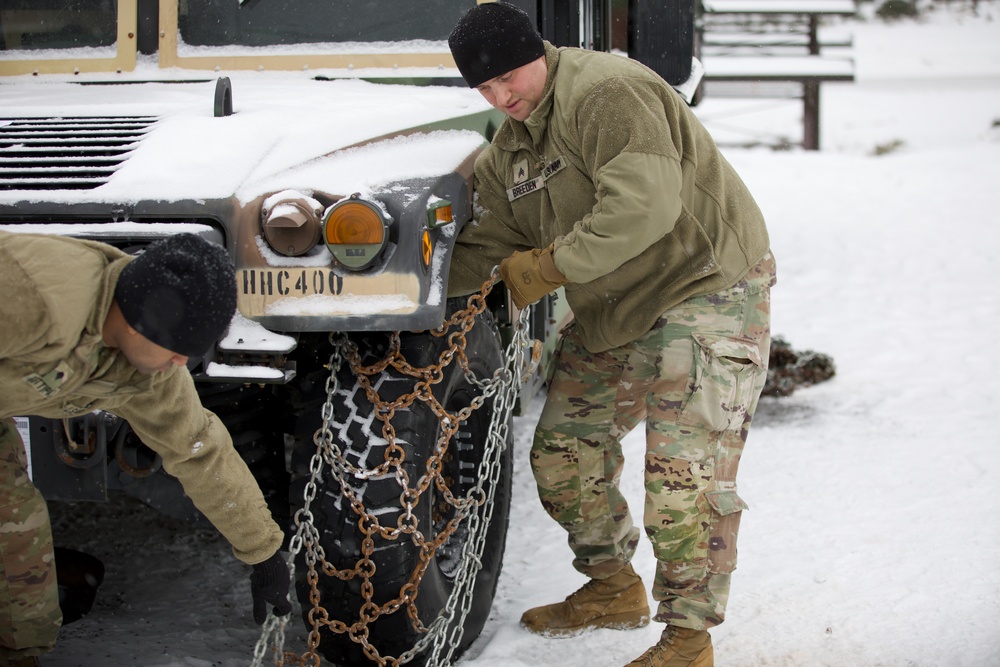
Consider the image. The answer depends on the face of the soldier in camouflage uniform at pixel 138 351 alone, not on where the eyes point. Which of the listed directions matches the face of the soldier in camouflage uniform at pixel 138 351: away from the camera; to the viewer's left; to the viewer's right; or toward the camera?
to the viewer's right

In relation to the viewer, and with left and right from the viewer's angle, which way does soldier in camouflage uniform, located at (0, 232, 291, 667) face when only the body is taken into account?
facing the viewer and to the right of the viewer

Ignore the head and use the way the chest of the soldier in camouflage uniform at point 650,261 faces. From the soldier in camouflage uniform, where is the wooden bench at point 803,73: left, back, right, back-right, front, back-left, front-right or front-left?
back-right

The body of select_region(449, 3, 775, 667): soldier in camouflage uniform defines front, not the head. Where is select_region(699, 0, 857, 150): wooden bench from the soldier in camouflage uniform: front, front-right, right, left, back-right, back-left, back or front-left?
back-right

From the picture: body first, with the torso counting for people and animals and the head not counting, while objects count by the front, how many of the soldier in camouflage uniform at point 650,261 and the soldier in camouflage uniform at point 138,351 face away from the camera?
0

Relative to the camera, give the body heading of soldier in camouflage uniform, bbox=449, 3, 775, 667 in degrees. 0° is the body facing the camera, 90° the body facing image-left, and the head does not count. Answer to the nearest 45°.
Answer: approximately 45°
